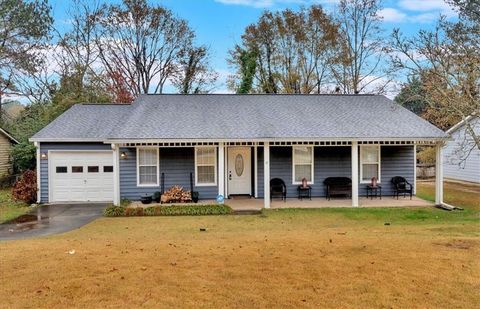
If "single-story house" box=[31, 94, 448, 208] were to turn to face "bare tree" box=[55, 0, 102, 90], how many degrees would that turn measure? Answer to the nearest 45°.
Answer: approximately 135° to its right

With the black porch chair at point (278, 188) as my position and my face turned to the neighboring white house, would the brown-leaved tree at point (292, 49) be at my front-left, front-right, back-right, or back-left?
front-left

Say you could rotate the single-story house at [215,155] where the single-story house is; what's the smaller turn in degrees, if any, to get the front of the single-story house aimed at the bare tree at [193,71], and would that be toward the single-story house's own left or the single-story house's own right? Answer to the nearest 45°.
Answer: approximately 180°

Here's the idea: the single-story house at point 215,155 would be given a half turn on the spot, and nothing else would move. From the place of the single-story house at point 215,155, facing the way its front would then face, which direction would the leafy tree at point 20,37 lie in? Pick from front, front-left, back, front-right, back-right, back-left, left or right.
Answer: front-left

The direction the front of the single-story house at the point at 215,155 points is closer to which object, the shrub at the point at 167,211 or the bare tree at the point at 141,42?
the shrub

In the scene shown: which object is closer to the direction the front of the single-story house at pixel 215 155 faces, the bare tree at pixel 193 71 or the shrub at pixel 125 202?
the shrub

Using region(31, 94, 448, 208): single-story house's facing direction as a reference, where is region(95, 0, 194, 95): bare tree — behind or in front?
behind

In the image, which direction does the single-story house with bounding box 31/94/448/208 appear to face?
toward the camera

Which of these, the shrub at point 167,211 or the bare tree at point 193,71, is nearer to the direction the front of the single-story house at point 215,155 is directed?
the shrub

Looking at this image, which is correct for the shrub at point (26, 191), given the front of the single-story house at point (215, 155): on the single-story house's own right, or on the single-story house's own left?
on the single-story house's own right

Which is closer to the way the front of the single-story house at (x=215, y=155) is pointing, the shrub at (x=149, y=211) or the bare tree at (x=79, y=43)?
the shrub

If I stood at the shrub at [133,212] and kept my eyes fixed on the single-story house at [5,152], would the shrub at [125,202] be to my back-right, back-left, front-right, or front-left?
front-right

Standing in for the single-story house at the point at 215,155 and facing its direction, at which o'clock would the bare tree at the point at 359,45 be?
The bare tree is roughly at 7 o'clock from the single-story house.

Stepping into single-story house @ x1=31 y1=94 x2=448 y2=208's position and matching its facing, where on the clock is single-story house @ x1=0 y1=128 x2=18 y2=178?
single-story house @ x1=0 y1=128 x2=18 y2=178 is roughly at 4 o'clock from single-story house @ x1=31 y1=94 x2=448 y2=208.
